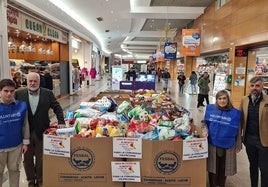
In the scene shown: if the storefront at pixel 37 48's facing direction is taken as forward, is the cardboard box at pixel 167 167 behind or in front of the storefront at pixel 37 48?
in front

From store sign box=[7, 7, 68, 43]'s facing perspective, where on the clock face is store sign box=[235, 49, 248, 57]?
store sign box=[235, 49, 248, 57] is roughly at 11 o'clock from store sign box=[7, 7, 68, 43].

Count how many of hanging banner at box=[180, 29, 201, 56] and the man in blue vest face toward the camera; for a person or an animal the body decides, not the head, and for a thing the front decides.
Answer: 2

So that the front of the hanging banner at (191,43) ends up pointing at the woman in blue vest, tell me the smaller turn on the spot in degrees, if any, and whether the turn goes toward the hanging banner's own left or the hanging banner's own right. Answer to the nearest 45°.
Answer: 0° — it already faces them

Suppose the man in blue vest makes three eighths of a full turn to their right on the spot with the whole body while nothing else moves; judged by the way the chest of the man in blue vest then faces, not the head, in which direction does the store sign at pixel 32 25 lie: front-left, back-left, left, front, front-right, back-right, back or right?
front-right

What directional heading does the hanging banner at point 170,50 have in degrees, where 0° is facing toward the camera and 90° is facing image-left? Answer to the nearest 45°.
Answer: approximately 0°
